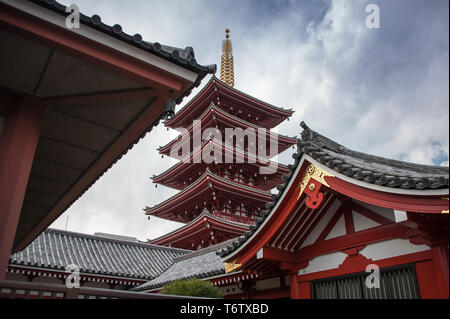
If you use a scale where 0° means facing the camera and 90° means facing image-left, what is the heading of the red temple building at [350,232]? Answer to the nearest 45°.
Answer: approximately 45°
